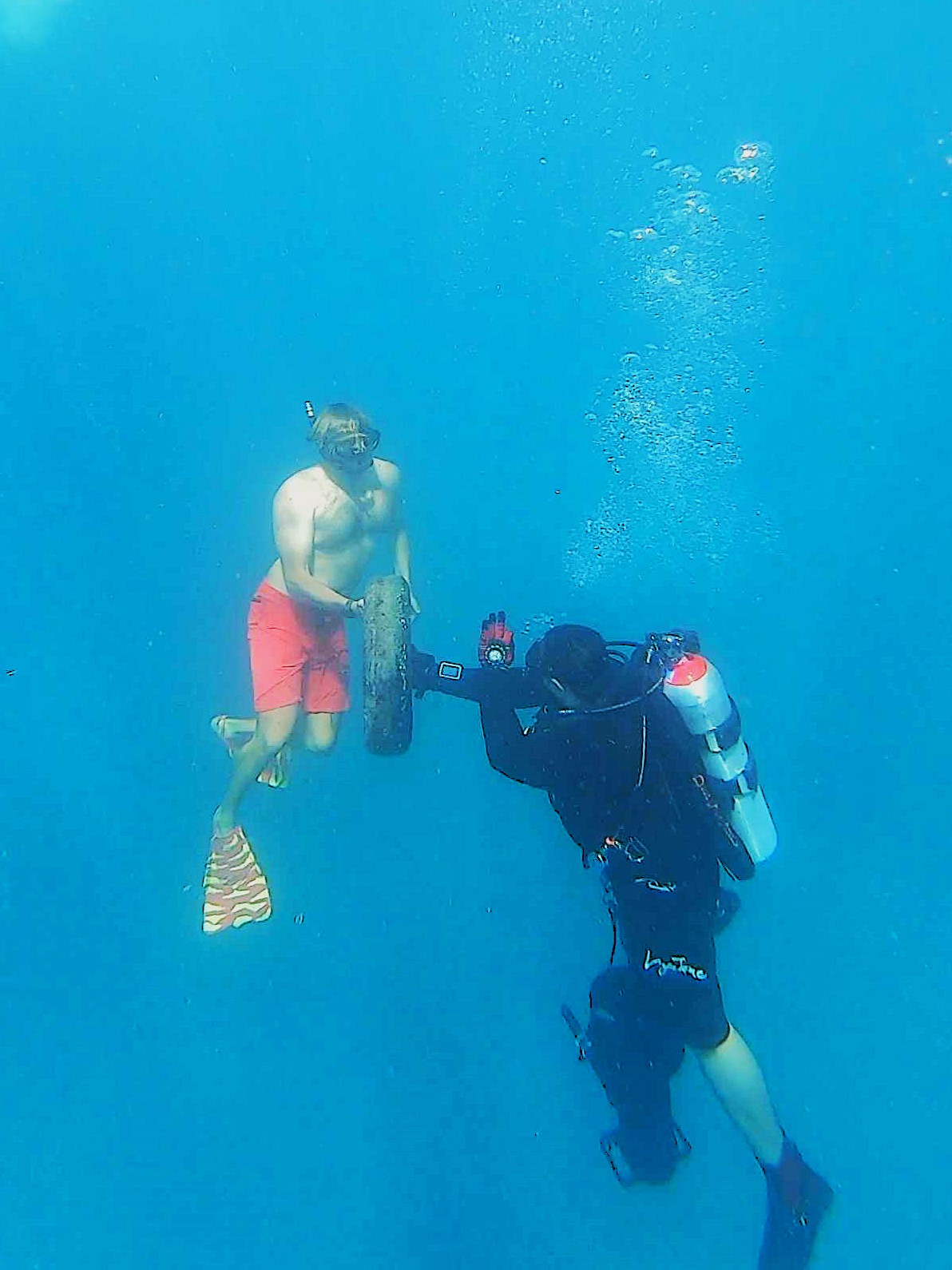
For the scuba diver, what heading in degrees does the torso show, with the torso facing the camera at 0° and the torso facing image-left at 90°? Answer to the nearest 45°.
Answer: approximately 90°

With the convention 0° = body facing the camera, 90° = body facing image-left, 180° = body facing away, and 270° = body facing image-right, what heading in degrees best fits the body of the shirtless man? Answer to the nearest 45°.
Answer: approximately 315°

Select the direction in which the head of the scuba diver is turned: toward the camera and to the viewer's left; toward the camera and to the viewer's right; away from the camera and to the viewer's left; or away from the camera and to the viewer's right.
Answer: away from the camera and to the viewer's left

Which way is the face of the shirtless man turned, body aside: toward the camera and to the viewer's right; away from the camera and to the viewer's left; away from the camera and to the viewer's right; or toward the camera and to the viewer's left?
toward the camera and to the viewer's right
